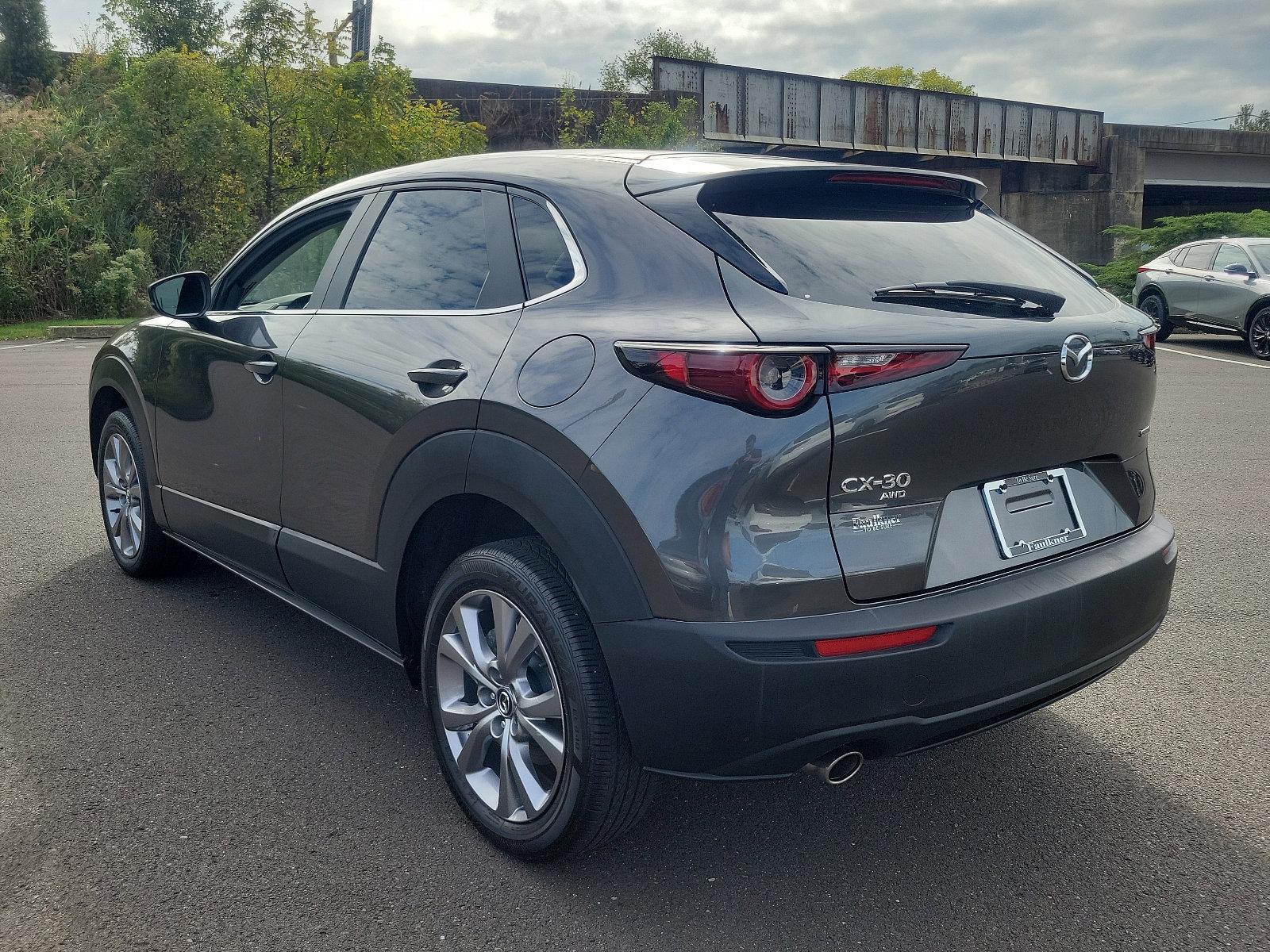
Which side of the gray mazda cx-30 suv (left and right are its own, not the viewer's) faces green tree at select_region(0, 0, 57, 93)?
front

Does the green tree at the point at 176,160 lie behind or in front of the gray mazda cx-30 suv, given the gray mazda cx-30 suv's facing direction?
in front

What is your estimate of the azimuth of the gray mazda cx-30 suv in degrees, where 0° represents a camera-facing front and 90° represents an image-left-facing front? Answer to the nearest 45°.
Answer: approximately 135°

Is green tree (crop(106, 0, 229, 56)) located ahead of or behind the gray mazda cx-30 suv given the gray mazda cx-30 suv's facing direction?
ahead
